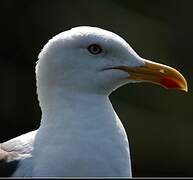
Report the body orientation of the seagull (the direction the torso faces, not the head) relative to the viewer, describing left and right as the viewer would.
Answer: facing to the right of the viewer
